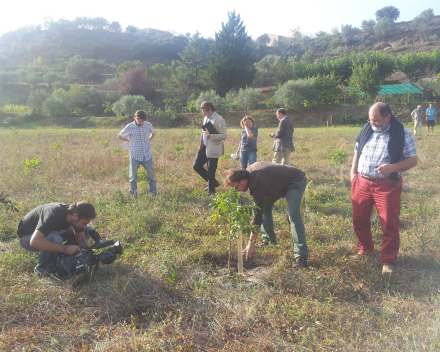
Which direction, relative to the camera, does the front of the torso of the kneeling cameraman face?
to the viewer's right

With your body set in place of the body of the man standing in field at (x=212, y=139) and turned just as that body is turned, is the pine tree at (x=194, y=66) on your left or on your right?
on your right

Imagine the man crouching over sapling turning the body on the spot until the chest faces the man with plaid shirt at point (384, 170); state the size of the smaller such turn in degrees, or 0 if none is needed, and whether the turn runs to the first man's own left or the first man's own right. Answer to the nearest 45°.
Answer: approximately 180°

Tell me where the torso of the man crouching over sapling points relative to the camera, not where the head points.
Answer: to the viewer's left

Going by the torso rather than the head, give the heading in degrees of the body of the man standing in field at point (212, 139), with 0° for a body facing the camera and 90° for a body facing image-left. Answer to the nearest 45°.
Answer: approximately 45°

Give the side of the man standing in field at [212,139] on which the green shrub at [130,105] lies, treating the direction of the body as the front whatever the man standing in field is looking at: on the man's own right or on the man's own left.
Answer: on the man's own right
